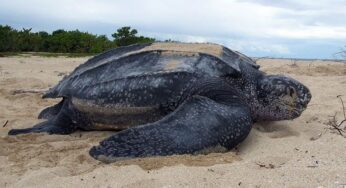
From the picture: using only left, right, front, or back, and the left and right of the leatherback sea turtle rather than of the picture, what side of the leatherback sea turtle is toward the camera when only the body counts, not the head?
right

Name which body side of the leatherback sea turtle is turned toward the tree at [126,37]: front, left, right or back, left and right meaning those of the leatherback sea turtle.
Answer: left
